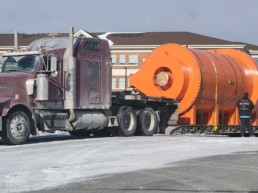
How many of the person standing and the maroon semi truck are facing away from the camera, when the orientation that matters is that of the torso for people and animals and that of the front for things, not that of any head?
1

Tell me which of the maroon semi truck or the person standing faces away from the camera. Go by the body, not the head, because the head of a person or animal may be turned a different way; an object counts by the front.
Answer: the person standing

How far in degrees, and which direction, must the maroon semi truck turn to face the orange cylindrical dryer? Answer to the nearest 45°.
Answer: approximately 180°

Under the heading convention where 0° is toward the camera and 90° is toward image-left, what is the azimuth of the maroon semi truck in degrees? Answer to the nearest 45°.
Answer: approximately 45°

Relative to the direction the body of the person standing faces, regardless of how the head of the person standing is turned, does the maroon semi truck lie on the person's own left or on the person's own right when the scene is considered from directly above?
on the person's own left

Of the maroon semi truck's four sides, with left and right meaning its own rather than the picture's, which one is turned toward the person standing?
back
